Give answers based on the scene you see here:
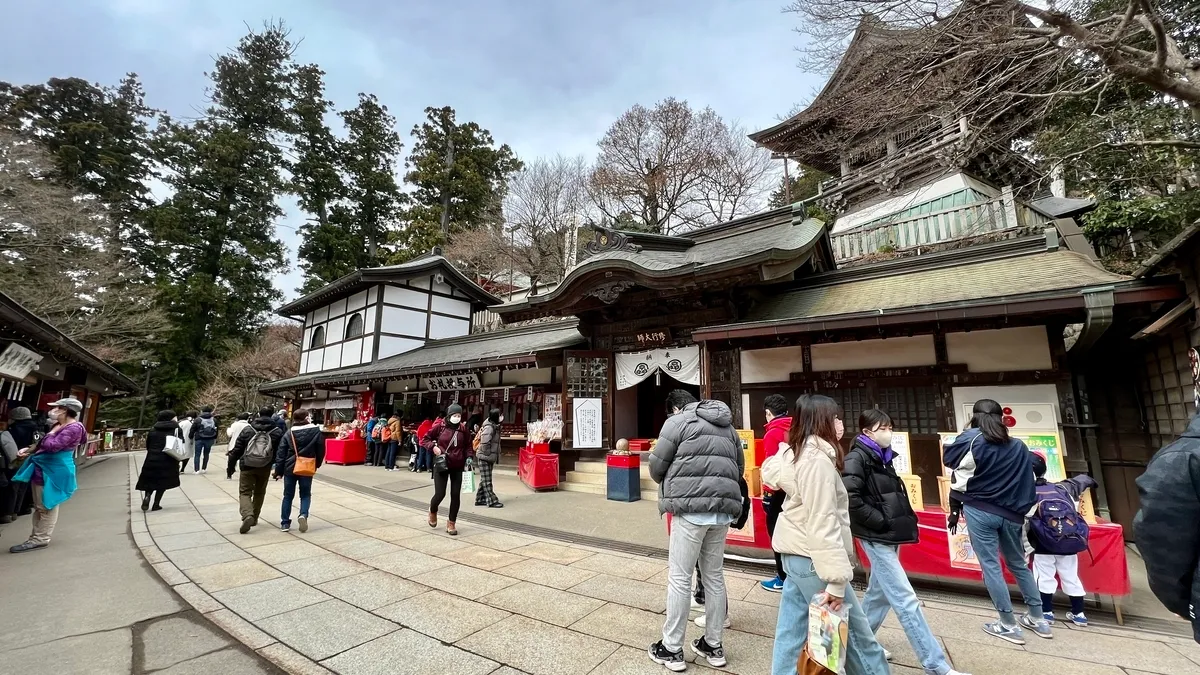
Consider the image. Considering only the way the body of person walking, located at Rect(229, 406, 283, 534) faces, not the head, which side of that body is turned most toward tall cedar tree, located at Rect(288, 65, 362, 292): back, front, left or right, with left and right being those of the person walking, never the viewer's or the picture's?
front

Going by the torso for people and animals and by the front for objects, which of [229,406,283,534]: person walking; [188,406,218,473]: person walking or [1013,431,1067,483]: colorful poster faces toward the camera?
the colorful poster

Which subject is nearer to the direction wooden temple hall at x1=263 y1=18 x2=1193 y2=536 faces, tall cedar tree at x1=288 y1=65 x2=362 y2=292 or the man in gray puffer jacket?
the man in gray puffer jacket

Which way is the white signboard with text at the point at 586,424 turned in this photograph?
toward the camera

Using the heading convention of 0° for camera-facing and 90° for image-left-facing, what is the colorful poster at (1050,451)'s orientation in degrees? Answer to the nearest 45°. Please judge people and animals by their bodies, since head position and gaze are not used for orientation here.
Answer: approximately 0°

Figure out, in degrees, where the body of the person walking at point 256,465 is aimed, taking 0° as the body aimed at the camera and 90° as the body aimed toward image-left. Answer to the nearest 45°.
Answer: approximately 180°

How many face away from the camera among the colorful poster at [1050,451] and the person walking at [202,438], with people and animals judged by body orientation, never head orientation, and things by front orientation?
1

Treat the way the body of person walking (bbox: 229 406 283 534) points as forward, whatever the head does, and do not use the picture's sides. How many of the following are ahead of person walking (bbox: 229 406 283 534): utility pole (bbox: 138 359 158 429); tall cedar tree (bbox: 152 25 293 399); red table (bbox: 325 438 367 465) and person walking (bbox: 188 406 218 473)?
4

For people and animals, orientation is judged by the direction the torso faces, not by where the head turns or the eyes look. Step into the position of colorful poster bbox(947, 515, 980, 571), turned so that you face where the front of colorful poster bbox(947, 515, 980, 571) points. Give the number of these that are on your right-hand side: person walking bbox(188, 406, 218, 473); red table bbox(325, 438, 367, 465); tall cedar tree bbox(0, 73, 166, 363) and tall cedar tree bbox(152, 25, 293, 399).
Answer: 4

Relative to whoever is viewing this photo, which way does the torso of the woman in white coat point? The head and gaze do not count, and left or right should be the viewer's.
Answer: facing to the right of the viewer
